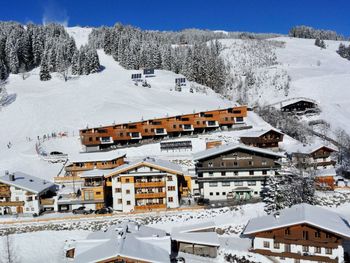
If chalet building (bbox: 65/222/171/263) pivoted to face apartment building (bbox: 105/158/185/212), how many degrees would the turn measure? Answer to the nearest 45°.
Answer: approximately 180°

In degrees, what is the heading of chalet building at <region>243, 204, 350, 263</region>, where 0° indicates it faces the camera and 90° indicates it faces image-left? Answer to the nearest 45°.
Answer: approximately 0°

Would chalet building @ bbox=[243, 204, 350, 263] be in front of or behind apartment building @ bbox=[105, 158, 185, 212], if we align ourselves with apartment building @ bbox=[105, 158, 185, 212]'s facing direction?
in front

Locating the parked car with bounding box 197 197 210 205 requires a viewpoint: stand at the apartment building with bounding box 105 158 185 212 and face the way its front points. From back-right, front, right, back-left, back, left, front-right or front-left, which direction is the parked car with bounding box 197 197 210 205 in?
left

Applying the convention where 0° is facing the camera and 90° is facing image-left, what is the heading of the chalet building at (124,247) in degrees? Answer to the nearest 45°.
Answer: approximately 0°

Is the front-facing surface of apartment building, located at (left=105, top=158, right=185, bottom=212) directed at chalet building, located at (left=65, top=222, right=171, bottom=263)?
yes

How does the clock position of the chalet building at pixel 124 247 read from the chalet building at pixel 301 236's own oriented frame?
the chalet building at pixel 124 247 is roughly at 2 o'clock from the chalet building at pixel 301 236.

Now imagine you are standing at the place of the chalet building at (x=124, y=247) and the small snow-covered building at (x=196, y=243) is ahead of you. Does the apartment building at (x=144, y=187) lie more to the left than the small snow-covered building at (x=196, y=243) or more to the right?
left

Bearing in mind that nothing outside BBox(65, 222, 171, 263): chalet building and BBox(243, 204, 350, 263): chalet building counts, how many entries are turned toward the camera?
2

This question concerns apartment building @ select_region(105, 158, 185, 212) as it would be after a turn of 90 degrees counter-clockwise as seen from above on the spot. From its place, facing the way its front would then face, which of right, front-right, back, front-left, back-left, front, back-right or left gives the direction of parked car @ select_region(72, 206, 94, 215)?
back
